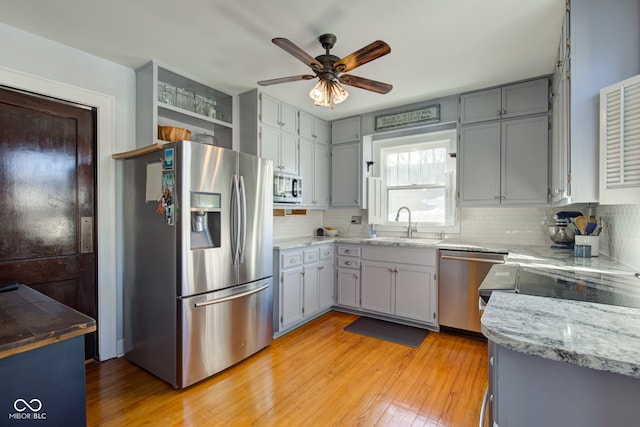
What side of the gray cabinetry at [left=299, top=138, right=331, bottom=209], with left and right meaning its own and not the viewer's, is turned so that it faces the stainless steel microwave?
right

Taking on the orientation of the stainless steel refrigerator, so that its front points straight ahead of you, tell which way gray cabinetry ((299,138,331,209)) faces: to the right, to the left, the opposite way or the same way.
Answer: the same way

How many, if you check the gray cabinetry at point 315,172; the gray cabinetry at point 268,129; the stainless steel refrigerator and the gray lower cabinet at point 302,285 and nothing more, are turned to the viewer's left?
0

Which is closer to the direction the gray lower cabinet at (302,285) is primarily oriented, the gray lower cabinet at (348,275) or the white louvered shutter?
the white louvered shutter

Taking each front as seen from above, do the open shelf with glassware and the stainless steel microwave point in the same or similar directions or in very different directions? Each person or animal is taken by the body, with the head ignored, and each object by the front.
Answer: same or similar directions

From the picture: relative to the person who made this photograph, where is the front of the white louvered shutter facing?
facing the viewer and to the left of the viewer

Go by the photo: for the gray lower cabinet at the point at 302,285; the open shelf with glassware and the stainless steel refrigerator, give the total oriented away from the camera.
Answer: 0

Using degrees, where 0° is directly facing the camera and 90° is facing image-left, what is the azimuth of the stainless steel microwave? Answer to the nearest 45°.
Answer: approximately 315°

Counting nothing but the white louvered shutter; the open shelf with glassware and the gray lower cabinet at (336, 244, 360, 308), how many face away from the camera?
0

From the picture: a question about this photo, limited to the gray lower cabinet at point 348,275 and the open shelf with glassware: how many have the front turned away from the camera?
0

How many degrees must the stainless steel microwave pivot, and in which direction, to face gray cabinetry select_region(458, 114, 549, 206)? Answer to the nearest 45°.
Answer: approximately 45° to its left

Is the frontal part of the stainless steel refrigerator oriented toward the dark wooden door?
no

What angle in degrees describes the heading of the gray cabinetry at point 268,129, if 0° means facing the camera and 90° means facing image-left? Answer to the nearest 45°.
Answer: approximately 315°

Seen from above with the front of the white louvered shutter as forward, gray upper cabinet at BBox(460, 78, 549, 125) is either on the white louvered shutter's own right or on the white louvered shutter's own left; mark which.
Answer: on the white louvered shutter's own right

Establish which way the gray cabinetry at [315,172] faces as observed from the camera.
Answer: facing the viewer and to the right of the viewer
